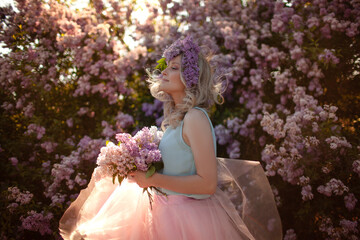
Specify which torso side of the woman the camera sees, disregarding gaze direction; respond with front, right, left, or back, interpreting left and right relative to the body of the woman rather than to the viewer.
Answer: left

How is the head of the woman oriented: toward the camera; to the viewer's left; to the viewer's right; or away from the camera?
to the viewer's left
